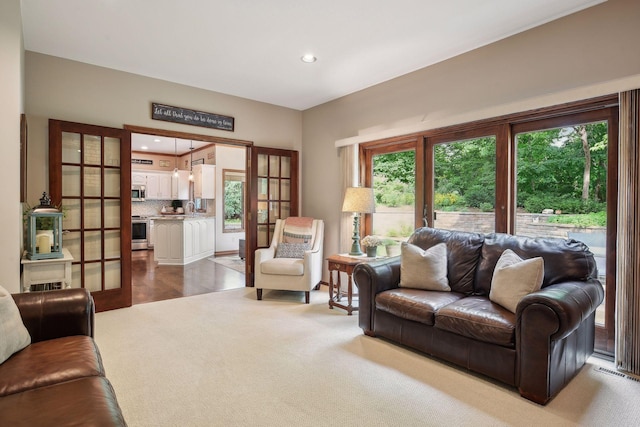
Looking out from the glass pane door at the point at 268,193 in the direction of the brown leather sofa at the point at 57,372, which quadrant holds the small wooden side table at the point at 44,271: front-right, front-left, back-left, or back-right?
front-right

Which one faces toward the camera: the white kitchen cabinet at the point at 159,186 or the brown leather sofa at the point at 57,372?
the white kitchen cabinet

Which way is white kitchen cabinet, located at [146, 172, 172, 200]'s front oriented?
toward the camera

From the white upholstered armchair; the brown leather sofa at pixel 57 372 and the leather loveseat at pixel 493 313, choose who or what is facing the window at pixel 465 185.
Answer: the brown leather sofa

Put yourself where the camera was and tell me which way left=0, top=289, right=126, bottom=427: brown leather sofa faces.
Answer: facing to the right of the viewer

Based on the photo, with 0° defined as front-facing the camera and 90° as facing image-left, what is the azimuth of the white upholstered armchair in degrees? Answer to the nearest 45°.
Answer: approximately 45°

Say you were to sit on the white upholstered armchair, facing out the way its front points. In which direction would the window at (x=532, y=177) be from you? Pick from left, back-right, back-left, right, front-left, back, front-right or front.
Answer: left

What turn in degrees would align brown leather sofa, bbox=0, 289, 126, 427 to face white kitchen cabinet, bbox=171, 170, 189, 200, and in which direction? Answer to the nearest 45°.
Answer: approximately 90° to its left

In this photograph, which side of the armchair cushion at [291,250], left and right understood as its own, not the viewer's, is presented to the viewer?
front

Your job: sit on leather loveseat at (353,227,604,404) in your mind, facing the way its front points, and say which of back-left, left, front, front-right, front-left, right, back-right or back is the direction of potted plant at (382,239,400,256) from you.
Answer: right

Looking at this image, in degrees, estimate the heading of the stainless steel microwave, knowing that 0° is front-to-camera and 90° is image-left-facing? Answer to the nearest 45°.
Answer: approximately 0°

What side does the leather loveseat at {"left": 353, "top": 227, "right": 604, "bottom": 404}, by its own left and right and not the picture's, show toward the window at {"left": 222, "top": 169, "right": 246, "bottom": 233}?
right

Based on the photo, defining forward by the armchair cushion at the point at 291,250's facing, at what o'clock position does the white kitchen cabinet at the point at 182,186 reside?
The white kitchen cabinet is roughly at 5 o'clock from the armchair cushion.

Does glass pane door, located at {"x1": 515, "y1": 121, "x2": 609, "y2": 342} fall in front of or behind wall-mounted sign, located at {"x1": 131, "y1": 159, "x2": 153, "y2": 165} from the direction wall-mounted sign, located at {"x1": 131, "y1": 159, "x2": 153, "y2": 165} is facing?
in front

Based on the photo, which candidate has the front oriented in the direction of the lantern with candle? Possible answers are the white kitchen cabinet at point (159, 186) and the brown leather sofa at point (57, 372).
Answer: the white kitchen cabinet

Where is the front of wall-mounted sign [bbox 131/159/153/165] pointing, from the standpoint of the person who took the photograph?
facing the viewer

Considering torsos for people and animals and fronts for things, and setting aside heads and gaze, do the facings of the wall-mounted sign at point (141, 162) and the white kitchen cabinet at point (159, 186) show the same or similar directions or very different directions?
same or similar directions

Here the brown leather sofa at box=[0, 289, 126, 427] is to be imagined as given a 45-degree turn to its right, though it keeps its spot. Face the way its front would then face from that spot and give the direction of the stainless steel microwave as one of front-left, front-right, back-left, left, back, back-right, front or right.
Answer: back-left

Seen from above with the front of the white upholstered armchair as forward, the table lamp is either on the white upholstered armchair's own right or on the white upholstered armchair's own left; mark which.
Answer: on the white upholstered armchair's own left

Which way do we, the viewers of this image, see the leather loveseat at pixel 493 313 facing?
facing the viewer and to the left of the viewer
